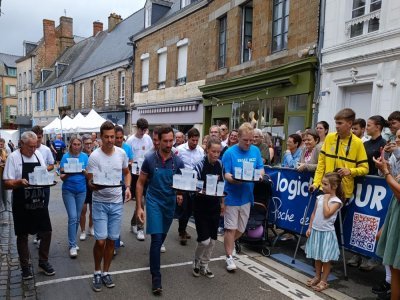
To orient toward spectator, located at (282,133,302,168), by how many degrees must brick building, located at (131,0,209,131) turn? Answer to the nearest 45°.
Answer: approximately 45° to its left

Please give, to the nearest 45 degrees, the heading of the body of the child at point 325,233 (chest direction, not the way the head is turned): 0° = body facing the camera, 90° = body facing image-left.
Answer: approximately 45°

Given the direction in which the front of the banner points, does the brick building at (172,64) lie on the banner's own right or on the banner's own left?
on the banner's own right

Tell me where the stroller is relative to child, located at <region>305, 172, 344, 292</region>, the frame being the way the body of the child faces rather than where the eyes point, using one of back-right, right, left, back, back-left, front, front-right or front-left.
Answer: right

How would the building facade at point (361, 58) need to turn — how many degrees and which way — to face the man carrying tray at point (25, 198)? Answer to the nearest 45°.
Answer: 0° — it already faces them

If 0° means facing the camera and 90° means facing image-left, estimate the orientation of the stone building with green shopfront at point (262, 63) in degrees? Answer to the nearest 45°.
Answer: approximately 45°

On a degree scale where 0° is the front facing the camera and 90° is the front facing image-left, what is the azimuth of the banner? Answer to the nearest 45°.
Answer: approximately 45°
